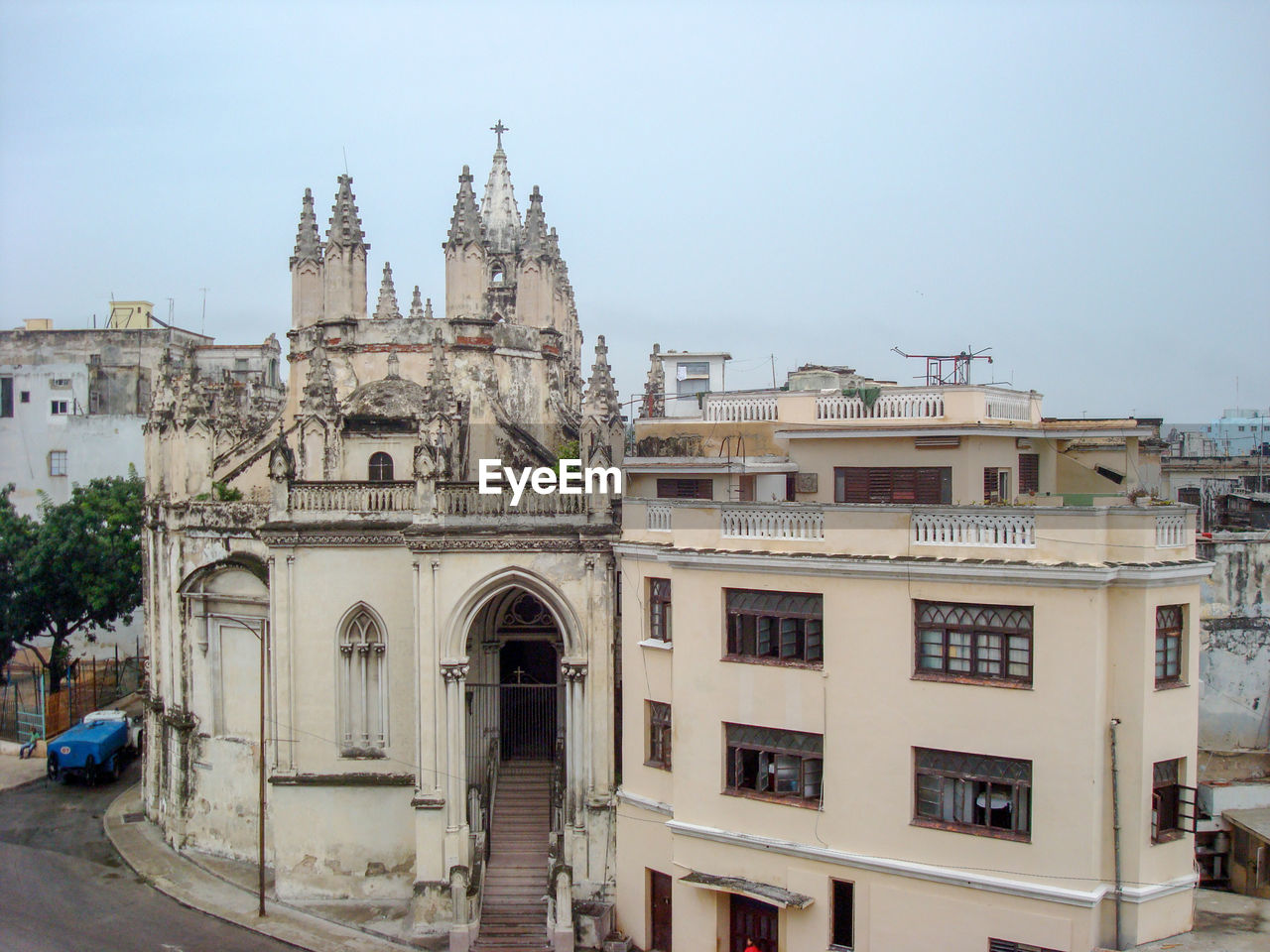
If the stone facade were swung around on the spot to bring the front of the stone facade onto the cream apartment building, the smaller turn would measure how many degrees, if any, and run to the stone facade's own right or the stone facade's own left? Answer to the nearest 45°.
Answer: approximately 45° to the stone facade's own left

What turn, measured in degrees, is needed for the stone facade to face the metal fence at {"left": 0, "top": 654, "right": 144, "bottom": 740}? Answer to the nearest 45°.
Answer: approximately 135° to its right

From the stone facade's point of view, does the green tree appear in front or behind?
behind

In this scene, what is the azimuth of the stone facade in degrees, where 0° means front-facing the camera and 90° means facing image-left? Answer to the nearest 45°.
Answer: approximately 0°
